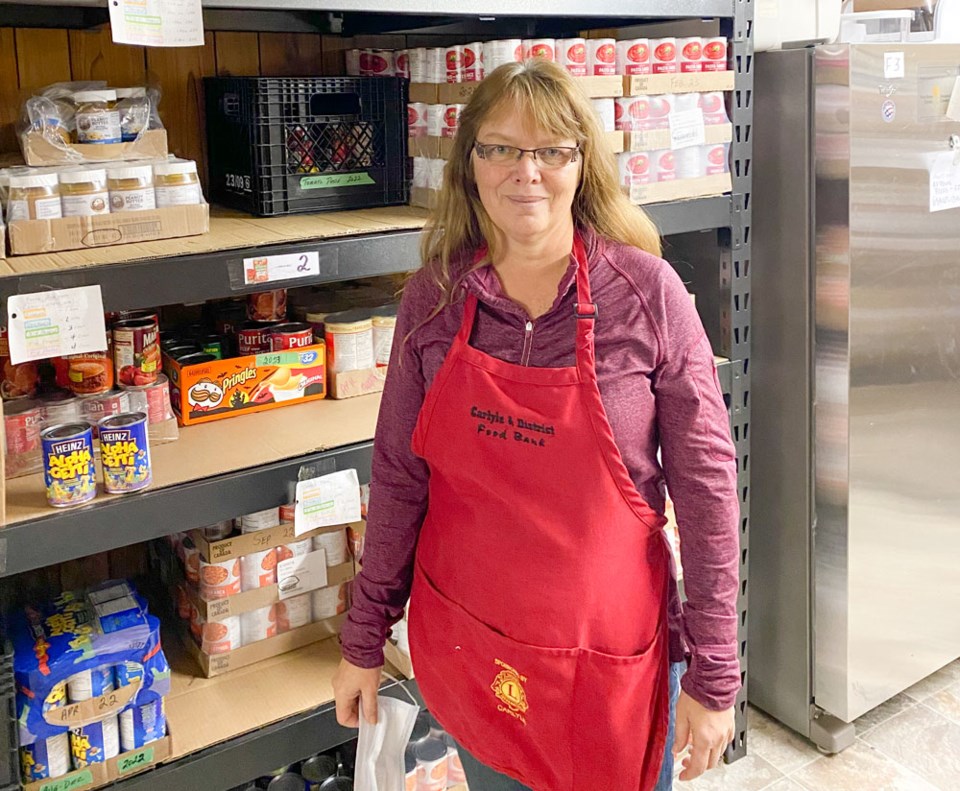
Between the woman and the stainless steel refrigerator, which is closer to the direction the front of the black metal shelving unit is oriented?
the woman

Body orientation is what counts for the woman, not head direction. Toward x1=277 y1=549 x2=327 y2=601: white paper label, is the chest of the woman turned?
no

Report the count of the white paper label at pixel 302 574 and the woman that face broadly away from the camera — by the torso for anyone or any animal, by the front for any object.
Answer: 0

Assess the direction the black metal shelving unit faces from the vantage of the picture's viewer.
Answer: facing the viewer and to the right of the viewer

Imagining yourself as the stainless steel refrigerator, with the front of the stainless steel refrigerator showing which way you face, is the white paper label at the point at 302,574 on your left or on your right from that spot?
on your right

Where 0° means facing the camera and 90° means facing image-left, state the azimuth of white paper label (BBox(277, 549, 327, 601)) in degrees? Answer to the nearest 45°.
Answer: approximately 315°

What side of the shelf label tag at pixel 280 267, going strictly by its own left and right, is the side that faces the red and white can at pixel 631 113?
left

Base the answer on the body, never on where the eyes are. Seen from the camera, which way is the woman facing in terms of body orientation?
toward the camera

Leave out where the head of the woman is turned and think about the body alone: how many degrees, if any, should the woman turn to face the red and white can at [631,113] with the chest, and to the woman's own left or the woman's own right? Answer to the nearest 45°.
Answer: approximately 180°

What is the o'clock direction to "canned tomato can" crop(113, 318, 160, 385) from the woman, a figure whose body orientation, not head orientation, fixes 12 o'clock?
The canned tomato can is roughly at 4 o'clock from the woman.

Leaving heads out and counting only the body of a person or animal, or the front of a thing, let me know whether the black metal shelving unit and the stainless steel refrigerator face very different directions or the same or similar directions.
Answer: same or similar directions

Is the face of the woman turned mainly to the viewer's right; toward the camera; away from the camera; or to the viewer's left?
toward the camera

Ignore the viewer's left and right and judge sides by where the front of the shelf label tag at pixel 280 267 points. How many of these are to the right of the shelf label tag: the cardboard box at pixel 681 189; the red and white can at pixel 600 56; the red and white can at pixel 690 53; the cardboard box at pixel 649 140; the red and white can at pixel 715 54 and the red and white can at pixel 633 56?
0

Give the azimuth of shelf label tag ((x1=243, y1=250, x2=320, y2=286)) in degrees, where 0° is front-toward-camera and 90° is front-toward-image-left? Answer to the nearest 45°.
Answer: approximately 315°

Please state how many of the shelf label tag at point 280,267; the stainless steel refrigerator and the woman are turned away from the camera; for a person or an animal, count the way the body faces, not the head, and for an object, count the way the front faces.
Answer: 0
